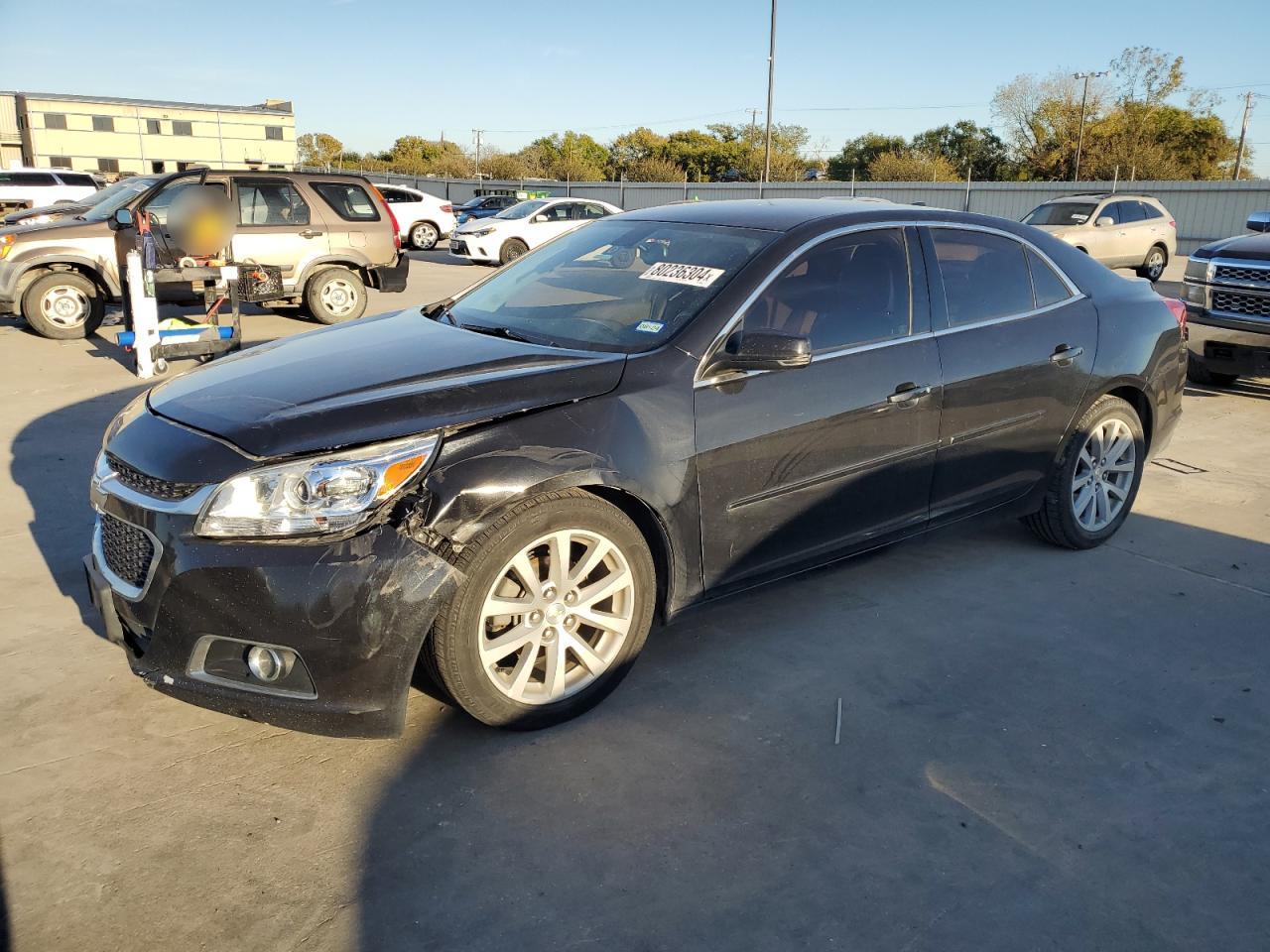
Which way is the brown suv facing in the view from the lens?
facing to the left of the viewer

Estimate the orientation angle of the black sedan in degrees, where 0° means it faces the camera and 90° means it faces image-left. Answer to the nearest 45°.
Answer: approximately 45°

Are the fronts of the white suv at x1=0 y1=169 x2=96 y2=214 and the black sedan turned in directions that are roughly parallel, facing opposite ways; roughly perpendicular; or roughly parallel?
roughly parallel

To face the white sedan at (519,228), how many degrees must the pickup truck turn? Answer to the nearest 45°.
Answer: approximately 90° to its right

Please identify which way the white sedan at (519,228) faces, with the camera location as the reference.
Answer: facing the viewer and to the left of the viewer

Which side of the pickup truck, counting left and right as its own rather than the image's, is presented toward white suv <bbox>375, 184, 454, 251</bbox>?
right

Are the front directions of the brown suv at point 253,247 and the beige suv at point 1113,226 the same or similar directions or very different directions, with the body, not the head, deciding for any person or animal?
same or similar directions

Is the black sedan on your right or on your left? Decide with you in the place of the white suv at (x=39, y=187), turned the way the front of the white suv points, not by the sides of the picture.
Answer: on your left

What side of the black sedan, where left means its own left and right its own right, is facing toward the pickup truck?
back

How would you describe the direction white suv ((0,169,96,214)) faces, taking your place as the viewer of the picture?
facing to the left of the viewer

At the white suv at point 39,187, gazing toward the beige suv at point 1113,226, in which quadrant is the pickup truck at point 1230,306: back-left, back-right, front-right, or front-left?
front-right

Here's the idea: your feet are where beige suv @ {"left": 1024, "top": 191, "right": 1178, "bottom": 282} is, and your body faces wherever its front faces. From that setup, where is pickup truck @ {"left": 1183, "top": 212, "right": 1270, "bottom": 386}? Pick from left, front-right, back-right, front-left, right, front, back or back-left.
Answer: front-left

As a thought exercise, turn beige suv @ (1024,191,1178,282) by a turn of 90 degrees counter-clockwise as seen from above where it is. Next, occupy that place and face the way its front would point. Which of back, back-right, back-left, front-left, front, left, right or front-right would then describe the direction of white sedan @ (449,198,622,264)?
back-right

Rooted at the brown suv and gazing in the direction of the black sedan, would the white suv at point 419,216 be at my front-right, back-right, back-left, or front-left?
back-left

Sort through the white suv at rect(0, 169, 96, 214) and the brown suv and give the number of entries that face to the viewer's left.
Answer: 2
